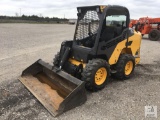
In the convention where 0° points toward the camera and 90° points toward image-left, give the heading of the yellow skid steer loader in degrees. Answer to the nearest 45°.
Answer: approximately 45°
